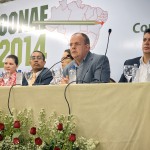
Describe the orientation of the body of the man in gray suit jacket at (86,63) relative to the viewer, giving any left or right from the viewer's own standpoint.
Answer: facing the viewer and to the left of the viewer

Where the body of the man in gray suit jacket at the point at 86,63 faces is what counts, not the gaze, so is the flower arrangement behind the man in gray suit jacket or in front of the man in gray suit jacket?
in front
